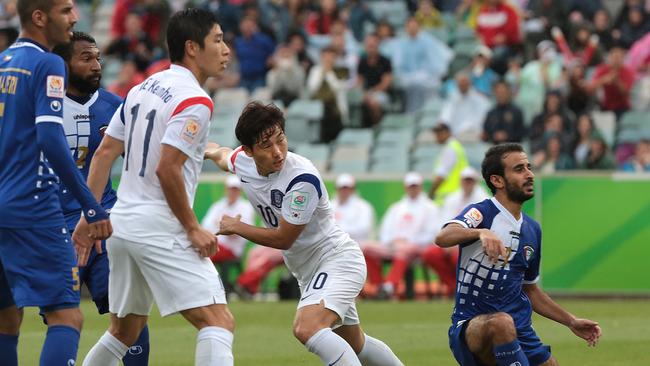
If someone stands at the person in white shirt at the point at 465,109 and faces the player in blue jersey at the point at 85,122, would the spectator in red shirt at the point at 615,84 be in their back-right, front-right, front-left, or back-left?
back-left

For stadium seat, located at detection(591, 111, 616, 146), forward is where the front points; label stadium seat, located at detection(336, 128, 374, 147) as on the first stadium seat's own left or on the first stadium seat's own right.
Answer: on the first stadium seat's own right

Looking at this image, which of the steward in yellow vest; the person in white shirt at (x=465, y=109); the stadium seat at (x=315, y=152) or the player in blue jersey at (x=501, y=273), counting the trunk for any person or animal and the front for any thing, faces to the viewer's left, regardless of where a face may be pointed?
the steward in yellow vest

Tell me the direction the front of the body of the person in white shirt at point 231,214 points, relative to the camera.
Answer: toward the camera

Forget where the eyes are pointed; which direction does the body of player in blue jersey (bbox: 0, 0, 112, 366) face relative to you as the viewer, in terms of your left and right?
facing away from the viewer and to the right of the viewer

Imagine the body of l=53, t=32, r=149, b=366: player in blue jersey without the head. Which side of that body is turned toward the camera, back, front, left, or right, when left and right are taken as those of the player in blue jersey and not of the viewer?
front

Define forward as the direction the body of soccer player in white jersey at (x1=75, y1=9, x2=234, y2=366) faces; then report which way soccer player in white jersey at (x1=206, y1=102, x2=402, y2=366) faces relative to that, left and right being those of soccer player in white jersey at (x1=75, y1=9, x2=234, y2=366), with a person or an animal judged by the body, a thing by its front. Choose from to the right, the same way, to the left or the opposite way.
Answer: the opposite way

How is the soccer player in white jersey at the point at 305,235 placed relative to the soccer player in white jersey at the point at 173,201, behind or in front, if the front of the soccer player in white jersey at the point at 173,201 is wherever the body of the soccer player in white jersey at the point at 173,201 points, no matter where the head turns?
in front

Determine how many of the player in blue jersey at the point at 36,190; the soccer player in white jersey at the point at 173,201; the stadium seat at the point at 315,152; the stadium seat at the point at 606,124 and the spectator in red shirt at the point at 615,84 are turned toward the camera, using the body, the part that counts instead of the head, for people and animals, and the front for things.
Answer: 3

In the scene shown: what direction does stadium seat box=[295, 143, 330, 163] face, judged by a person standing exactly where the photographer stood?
facing the viewer

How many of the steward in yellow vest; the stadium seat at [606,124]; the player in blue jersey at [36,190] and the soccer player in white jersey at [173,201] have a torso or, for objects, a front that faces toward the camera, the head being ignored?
1
